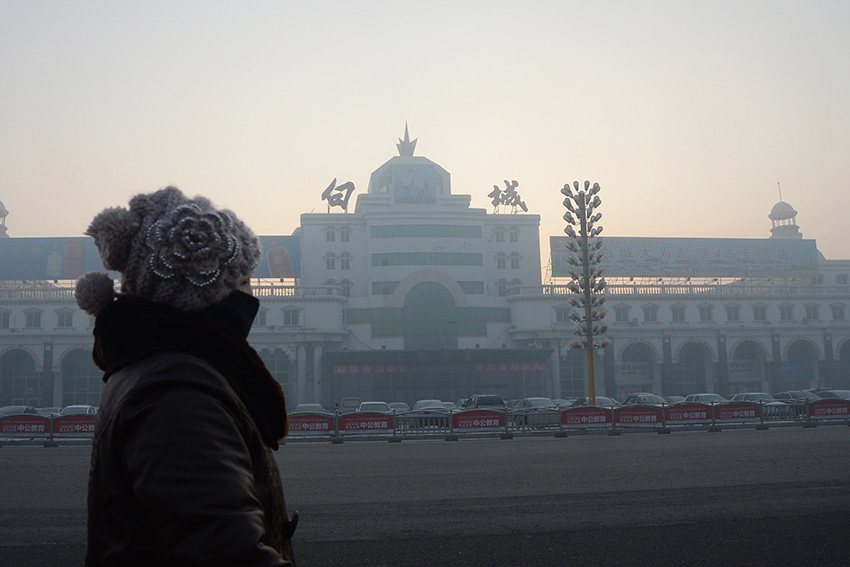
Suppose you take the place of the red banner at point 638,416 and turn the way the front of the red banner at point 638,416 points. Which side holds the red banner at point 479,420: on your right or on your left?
on your right

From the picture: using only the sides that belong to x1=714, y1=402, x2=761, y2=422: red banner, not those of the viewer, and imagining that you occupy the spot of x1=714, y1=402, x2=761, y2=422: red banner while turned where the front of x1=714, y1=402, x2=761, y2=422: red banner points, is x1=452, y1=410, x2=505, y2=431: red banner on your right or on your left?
on your right

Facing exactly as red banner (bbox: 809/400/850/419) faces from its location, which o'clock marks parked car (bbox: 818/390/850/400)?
The parked car is roughly at 6 o'clock from the red banner.

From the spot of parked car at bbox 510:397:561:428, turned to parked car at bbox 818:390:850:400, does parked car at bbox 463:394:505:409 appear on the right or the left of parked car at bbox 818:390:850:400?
left

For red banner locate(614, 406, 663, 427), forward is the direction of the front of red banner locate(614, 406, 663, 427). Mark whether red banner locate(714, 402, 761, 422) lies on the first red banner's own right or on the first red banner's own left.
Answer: on the first red banner's own left

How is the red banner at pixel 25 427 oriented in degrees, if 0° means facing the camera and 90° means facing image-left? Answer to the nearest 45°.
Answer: approximately 0°

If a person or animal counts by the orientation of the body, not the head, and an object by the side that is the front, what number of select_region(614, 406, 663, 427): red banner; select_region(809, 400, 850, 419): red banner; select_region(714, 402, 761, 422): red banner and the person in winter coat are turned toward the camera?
3

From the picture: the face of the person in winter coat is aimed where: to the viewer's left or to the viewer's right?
to the viewer's right

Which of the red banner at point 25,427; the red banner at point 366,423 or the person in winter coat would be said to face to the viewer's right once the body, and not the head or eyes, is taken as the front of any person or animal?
the person in winter coat
